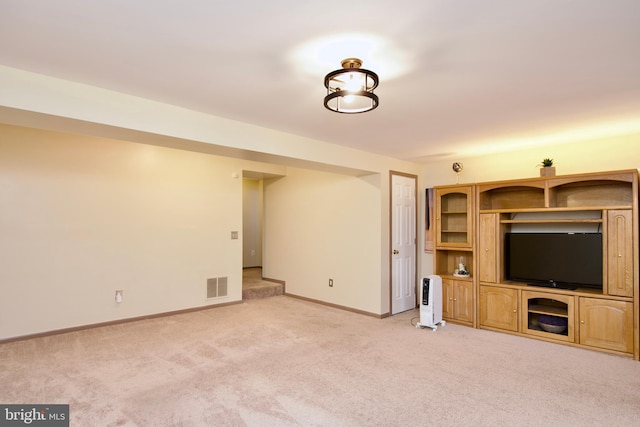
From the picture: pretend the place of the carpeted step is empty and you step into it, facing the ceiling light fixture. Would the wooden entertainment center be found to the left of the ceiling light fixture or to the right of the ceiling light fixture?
left

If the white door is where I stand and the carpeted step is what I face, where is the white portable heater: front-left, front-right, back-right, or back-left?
back-left

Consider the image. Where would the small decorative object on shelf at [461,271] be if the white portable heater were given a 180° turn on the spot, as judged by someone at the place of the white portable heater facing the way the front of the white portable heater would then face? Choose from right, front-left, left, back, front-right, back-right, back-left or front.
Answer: front

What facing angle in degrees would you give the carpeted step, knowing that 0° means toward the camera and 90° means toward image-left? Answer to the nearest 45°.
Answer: approximately 315°

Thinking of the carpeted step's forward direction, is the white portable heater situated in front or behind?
in front

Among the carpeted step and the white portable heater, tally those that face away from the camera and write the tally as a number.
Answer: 0

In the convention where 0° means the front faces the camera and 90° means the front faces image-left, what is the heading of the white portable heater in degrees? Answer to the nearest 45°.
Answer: approximately 45°
